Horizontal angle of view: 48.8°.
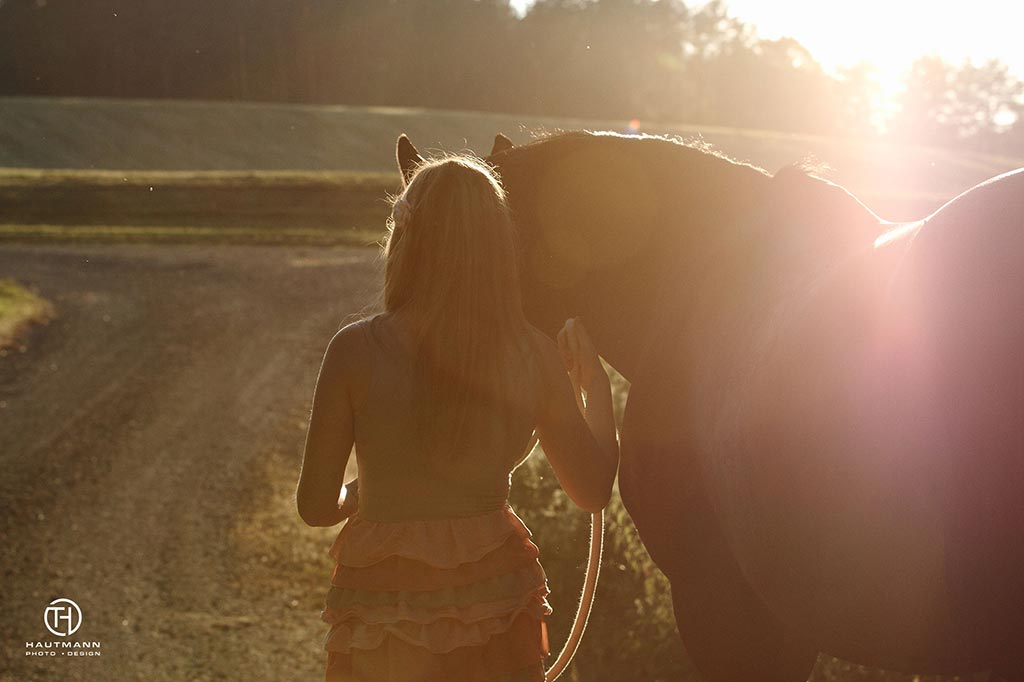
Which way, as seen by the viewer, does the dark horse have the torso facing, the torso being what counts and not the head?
to the viewer's left
